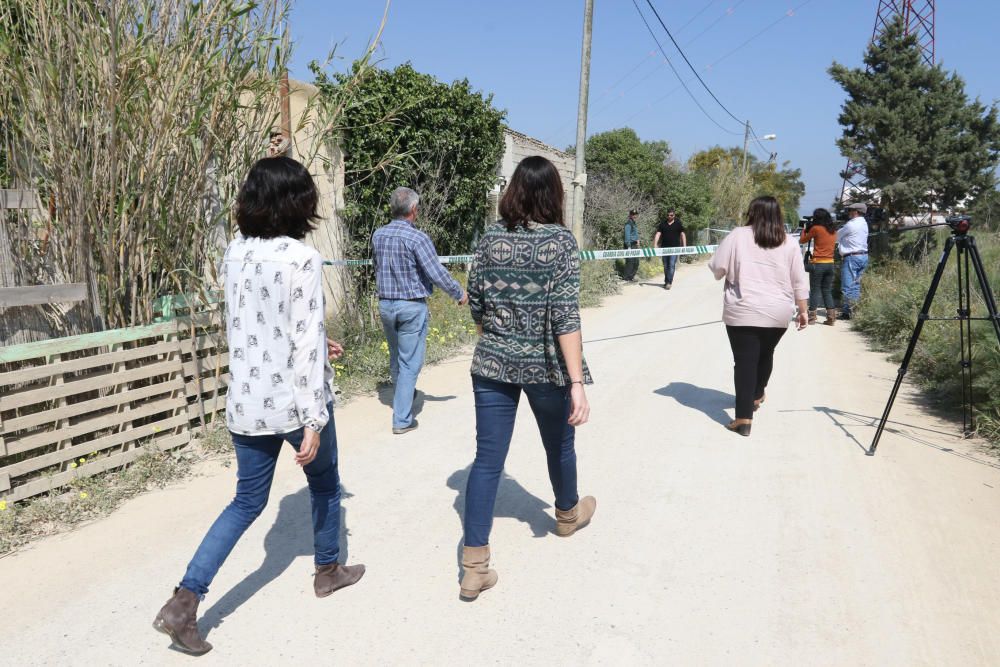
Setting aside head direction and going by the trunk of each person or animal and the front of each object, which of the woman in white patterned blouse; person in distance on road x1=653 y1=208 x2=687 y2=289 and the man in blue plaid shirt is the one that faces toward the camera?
the person in distance on road

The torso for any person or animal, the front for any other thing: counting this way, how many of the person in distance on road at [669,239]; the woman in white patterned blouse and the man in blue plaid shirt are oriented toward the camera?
1

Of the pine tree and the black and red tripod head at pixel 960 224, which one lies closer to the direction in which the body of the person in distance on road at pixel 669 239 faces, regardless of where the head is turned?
the black and red tripod head

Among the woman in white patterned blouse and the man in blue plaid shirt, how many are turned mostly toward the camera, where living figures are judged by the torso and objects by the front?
0

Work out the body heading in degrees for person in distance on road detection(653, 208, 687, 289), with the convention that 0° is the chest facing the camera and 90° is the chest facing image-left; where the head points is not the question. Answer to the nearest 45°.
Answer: approximately 0°

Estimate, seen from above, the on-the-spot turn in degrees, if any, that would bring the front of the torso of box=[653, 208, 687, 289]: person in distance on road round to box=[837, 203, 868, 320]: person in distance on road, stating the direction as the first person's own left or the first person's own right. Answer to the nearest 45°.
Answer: approximately 45° to the first person's own left

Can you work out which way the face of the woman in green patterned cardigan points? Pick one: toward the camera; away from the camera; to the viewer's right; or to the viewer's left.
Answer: away from the camera

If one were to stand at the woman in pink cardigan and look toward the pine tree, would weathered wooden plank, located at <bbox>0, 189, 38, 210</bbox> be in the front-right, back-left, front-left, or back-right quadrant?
back-left

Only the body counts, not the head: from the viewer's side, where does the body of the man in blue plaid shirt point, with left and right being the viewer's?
facing away from the viewer and to the right of the viewer

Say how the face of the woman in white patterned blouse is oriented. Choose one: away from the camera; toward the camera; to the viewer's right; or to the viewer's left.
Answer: away from the camera

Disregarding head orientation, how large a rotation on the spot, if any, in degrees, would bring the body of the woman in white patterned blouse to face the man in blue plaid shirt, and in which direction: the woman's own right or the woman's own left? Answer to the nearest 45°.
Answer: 0° — they already face them

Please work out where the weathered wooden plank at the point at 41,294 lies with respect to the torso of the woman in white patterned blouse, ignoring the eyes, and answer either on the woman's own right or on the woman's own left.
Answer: on the woman's own left

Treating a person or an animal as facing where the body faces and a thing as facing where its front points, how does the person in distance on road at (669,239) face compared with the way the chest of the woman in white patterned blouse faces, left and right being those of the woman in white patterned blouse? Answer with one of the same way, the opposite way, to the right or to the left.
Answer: the opposite way

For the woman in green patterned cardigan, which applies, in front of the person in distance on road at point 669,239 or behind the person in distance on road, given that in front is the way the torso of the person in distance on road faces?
in front

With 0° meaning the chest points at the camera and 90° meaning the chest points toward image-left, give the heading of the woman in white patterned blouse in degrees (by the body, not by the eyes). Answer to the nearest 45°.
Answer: approximately 225°

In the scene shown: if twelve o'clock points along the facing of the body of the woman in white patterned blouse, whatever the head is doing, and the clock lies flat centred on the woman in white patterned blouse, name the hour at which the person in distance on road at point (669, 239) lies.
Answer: The person in distance on road is roughly at 12 o'clock from the woman in white patterned blouse.

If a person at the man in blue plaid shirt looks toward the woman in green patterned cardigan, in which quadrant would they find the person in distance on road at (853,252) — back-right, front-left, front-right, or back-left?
back-left

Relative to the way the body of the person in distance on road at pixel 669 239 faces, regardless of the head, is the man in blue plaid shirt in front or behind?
in front

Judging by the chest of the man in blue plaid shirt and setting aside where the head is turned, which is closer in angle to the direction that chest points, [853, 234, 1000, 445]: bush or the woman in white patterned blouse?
the bush

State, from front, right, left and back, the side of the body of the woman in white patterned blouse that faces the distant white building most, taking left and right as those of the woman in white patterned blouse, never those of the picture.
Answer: front
